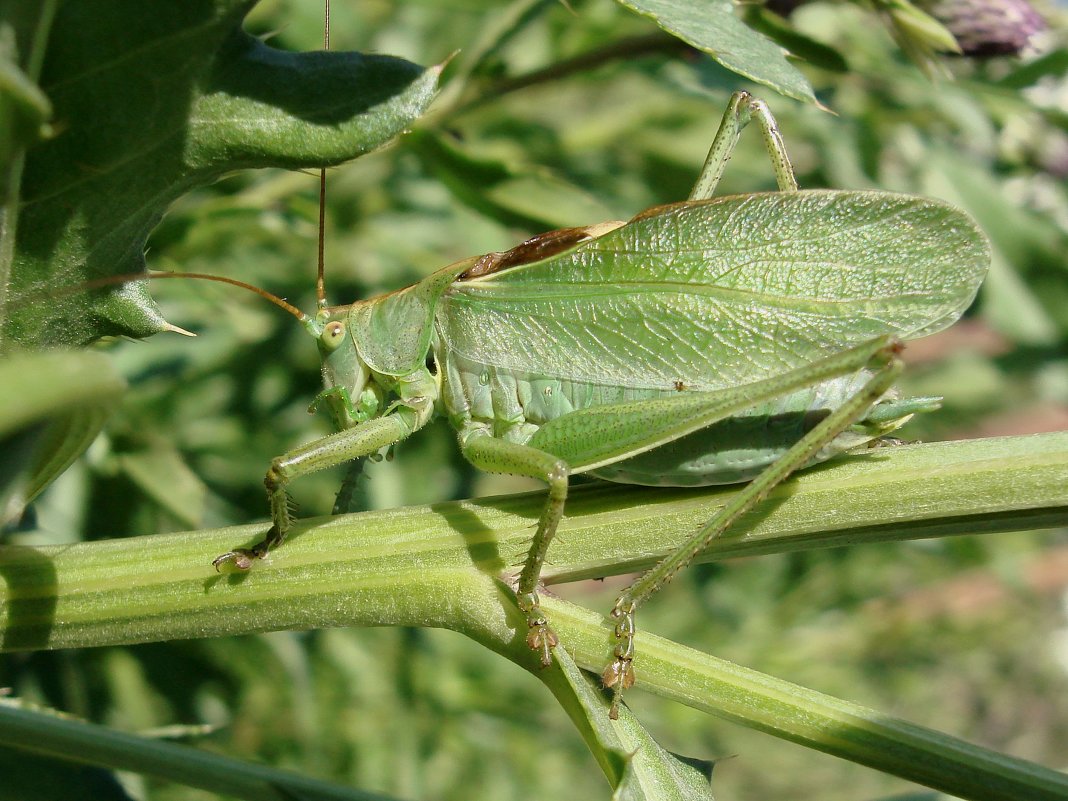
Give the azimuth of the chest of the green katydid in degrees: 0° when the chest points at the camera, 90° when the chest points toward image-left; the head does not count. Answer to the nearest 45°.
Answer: approximately 90°

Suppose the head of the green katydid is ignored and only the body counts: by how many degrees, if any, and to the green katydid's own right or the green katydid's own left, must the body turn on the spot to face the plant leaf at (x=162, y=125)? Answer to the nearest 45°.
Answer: approximately 45° to the green katydid's own left

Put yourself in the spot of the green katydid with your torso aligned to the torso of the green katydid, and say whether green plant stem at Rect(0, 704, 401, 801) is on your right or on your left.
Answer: on your left
